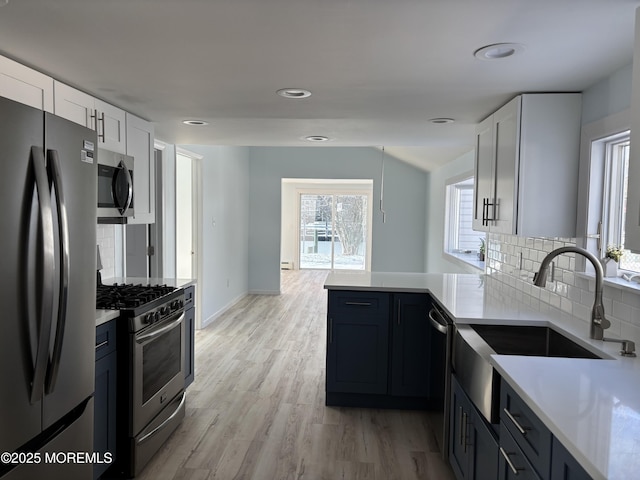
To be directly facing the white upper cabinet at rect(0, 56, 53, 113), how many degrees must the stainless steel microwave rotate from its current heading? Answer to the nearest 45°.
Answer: approximately 90° to its right

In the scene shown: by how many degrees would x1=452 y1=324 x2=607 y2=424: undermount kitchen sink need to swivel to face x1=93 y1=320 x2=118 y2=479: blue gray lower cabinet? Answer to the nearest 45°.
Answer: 0° — it already faces it

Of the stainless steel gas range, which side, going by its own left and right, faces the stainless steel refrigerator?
right

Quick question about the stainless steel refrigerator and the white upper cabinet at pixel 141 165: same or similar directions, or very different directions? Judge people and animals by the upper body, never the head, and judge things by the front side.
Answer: same or similar directions

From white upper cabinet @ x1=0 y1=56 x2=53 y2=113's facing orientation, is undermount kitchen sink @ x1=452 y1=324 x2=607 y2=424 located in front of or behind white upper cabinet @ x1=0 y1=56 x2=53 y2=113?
in front

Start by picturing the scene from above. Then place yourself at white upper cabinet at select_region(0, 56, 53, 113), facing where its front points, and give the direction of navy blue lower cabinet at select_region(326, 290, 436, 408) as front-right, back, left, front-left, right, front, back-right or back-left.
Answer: front-left

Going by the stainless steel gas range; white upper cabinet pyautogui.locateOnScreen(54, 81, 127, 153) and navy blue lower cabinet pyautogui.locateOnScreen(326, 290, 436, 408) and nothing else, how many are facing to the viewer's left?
0

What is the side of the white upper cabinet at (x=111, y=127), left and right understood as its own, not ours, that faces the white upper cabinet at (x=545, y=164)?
front

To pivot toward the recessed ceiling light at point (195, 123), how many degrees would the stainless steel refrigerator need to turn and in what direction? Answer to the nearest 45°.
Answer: approximately 90° to its left

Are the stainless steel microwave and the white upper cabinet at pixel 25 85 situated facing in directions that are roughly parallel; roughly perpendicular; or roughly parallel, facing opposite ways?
roughly parallel

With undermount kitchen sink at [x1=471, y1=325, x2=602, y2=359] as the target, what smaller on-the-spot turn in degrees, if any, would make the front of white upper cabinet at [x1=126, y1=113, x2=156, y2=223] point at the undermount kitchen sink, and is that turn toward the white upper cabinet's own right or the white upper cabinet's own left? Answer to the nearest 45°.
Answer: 0° — it already faces it

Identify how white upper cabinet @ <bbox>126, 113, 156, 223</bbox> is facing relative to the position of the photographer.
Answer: facing the viewer and to the right of the viewer

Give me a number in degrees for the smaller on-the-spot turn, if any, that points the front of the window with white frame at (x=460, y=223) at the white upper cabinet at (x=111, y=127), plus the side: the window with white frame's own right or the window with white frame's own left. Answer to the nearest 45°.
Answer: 0° — it already faces it

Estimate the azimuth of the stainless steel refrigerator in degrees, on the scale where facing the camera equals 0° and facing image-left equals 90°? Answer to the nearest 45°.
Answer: approximately 315°

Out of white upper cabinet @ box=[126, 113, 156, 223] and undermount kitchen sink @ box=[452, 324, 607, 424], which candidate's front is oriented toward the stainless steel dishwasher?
the white upper cabinet

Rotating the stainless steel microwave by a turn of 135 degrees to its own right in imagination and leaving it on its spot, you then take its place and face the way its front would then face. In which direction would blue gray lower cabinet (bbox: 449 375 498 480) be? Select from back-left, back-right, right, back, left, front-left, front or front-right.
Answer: back-left

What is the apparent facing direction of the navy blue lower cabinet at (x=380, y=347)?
toward the camera

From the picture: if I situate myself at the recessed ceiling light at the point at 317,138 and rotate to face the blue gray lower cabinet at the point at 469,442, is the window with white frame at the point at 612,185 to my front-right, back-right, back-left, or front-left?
front-left

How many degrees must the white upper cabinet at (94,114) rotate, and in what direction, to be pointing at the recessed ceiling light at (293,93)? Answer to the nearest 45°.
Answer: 0° — it already faces it

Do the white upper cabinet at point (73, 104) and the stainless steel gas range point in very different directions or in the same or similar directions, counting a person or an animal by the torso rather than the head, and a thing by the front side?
same or similar directions
